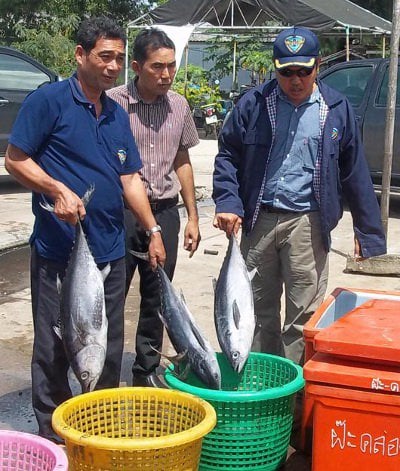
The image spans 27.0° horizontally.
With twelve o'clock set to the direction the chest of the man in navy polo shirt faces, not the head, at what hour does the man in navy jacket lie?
The man in navy jacket is roughly at 10 o'clock from the man in navy polo shirt.

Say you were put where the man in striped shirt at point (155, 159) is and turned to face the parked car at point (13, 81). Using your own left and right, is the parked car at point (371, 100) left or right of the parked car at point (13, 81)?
right

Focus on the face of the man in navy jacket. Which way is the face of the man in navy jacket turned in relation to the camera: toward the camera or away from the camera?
toward the camera

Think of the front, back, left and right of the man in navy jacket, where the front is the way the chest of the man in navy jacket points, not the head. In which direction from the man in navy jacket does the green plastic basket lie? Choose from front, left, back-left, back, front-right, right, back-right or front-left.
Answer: front

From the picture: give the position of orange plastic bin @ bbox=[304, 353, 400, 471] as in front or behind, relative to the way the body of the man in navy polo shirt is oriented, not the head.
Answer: in front

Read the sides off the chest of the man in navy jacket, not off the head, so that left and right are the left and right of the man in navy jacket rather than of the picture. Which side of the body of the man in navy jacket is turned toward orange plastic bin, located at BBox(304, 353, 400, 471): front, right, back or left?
front

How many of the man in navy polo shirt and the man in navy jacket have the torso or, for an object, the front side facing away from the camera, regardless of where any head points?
0

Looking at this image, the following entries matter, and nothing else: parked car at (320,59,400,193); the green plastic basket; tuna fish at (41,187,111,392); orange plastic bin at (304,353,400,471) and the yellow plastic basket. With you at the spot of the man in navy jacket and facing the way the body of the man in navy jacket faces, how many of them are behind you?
1

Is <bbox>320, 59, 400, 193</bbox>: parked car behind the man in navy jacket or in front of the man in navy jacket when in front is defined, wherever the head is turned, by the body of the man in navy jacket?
behind

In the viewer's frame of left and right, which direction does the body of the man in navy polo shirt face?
facing the viewer and to the right of the viewer

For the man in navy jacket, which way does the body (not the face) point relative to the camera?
toward the camera

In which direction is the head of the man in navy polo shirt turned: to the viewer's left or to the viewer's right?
to the viewer's right

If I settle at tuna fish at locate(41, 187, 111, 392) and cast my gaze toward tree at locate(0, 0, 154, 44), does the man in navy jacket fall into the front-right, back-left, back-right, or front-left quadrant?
front-right

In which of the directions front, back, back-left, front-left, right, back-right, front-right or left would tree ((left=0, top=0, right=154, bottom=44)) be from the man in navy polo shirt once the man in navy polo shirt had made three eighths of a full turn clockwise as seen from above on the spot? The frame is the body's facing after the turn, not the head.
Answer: right
